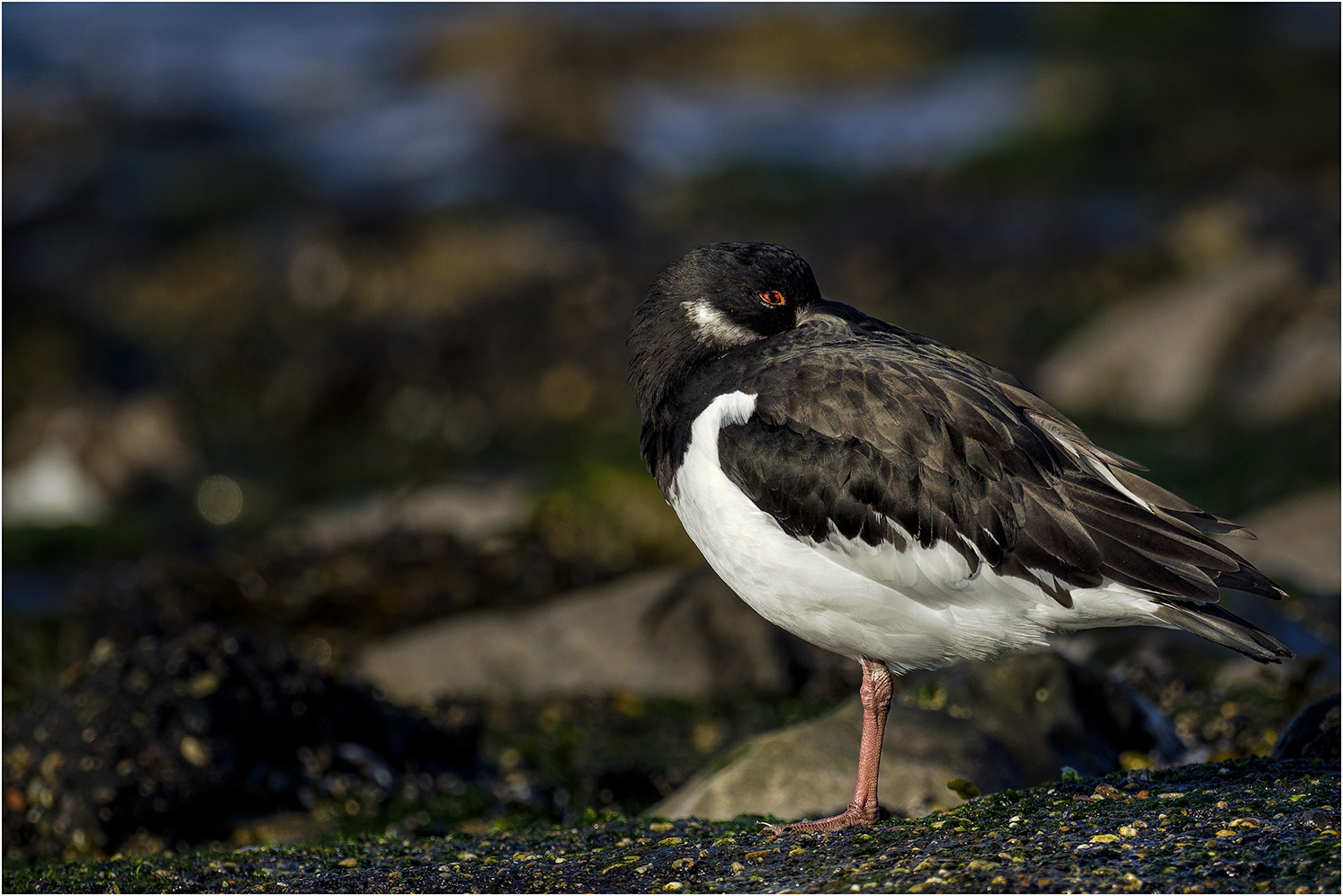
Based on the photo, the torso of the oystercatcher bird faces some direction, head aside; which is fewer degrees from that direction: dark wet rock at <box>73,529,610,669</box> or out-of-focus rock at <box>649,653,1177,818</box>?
the dark wet rock

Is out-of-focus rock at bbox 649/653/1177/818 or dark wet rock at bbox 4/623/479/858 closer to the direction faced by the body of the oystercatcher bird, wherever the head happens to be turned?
the dark wet rock

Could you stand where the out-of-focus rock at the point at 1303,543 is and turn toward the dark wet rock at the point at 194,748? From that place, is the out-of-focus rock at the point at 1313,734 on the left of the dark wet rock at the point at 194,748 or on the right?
left

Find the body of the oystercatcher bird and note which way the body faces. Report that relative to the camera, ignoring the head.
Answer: to the viewer's left

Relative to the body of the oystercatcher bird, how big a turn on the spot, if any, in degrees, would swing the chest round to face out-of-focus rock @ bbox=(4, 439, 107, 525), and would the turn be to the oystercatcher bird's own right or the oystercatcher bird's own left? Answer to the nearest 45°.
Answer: approximately 45° to the oystercatcher bird's own right

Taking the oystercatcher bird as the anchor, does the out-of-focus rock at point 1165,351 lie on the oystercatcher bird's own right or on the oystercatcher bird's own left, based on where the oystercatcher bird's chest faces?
on the oystercatcher bird's own right

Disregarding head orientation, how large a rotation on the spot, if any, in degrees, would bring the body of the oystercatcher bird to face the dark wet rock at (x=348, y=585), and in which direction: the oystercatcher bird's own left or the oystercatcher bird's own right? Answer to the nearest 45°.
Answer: approximately 45° to the oystercatcher bird's own right

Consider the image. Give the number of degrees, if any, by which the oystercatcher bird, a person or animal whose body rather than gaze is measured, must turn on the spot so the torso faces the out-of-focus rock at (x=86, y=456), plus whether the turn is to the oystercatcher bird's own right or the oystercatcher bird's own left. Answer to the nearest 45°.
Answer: approximately 45° to the oystercatcher bird's own right
